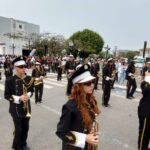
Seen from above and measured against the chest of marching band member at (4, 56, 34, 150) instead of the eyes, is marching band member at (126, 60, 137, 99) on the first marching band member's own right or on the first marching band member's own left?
on the first marching band member's own left

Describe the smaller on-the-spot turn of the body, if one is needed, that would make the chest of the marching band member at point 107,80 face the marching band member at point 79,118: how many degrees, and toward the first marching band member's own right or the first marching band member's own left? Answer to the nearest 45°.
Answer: approximately 90° to the first marching band member's own right

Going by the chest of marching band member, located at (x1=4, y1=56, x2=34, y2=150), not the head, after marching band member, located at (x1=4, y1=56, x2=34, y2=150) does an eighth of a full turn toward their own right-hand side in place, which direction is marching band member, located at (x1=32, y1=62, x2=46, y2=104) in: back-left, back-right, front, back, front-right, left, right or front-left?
back
